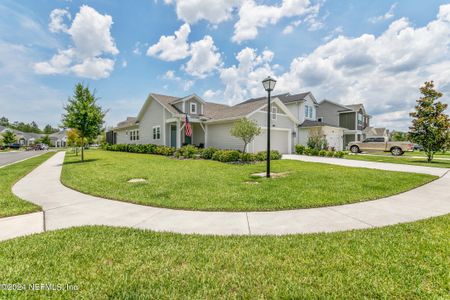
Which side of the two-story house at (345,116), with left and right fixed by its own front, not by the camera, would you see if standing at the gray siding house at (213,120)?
right

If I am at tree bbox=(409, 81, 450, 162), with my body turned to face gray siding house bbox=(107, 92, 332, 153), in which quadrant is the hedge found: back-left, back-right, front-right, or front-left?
front-left

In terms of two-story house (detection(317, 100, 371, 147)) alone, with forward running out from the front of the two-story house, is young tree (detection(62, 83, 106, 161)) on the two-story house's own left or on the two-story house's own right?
on the two-story house's own right

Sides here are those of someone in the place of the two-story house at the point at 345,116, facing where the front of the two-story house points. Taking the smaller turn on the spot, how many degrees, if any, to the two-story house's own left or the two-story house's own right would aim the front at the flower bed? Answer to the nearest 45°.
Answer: approximately 45° to the two-story house's own right

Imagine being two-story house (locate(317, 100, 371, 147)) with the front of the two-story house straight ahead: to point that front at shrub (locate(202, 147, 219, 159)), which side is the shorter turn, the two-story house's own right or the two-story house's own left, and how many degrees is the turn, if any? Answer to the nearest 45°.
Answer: approximately 45° to the two-story house's own right

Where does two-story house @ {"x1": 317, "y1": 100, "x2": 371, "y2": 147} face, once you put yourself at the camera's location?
facing the viewer and to the right of the viewer

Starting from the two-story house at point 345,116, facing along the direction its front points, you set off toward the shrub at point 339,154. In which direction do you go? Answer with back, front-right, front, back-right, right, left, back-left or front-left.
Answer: front-right

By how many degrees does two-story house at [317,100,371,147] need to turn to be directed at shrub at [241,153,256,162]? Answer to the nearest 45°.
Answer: approximately 45° to its right

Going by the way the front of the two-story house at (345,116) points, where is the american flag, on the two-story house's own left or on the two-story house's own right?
on the two-story house's own right

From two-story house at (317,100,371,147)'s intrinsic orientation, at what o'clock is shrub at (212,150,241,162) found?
The shrub is roughly at 2 o'clock from the two-story house.
